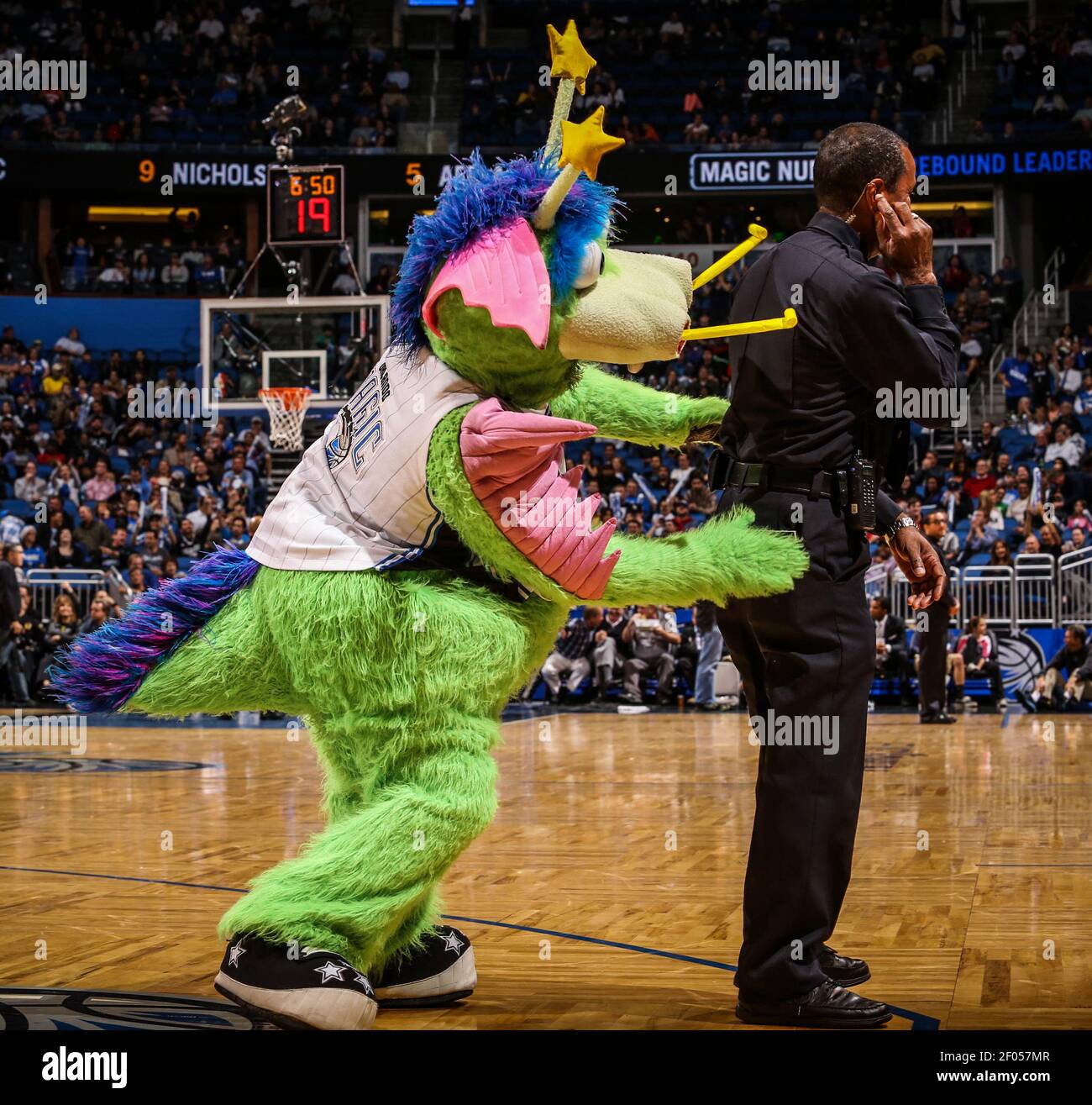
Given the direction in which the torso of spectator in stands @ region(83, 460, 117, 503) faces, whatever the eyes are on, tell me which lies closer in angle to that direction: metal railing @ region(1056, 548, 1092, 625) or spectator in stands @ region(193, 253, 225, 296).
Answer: the metal railing

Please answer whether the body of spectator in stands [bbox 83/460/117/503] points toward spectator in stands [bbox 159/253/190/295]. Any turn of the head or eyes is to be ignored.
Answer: no

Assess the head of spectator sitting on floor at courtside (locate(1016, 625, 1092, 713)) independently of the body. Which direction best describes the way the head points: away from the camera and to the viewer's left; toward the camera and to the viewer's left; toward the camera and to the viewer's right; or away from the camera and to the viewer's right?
toward the camera and to the viewer's left

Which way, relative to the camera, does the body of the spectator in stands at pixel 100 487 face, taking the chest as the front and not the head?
toward the camera

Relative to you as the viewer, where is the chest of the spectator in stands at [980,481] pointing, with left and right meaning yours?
facing the viewer

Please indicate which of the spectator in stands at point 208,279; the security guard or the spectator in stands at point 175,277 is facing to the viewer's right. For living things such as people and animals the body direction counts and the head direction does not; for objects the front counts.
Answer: the security guard

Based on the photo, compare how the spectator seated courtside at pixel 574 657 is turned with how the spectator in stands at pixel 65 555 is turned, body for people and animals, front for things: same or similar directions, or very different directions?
same or similar directions

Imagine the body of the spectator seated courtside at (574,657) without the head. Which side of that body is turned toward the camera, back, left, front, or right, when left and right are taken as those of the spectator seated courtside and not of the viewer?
front

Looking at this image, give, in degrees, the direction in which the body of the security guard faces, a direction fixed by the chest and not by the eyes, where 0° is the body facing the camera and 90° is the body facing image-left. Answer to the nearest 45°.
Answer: approximately 270°

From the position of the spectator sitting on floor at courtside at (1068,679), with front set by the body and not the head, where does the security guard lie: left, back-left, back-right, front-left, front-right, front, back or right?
front-left

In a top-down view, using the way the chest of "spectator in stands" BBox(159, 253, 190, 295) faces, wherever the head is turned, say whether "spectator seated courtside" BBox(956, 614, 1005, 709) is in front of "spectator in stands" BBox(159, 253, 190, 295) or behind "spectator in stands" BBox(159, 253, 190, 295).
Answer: in front

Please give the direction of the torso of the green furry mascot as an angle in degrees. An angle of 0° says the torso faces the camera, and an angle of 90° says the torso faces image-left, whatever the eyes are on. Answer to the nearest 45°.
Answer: approximately 270°

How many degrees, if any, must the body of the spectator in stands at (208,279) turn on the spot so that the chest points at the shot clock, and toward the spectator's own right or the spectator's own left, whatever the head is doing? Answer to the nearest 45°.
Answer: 0° — they already face it

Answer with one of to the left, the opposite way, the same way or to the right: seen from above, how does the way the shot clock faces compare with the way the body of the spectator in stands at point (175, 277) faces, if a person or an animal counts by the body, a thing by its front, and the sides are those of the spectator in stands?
the same way

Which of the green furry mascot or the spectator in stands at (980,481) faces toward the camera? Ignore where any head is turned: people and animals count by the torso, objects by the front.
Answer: the spectator in stands

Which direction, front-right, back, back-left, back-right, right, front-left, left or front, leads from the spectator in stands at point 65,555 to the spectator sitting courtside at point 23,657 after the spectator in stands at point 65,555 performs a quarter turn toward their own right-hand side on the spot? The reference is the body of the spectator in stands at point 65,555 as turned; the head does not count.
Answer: left

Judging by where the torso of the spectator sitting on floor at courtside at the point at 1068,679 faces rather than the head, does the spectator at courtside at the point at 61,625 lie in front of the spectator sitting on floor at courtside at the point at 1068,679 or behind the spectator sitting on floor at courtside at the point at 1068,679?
in front

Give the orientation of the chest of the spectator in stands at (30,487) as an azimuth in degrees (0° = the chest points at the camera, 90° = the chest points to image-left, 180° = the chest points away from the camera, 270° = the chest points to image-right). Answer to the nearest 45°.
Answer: approximately 0°
